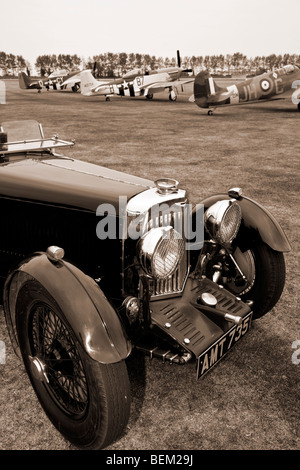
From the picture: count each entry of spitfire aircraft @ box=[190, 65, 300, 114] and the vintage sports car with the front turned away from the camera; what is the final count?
0

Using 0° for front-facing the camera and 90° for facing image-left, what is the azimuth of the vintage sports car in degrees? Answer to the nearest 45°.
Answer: approximately 315°

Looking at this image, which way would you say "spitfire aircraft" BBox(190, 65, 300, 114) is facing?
to the viewer's right

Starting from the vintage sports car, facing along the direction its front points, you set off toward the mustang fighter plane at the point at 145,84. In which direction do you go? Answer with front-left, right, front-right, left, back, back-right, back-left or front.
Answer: back-left

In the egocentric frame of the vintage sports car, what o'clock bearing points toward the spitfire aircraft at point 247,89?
The spitfire aircraft is roughly at 8 o'clock from the vintage sports car.

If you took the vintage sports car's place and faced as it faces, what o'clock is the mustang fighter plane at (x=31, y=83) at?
The mustang fighter plane is roughly at 7 o'clock from the vintage sports car.

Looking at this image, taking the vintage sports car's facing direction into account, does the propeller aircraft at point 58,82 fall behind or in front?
behind

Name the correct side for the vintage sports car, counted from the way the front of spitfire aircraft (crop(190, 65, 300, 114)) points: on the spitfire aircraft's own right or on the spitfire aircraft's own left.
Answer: on the spitfire aircraft's own right
